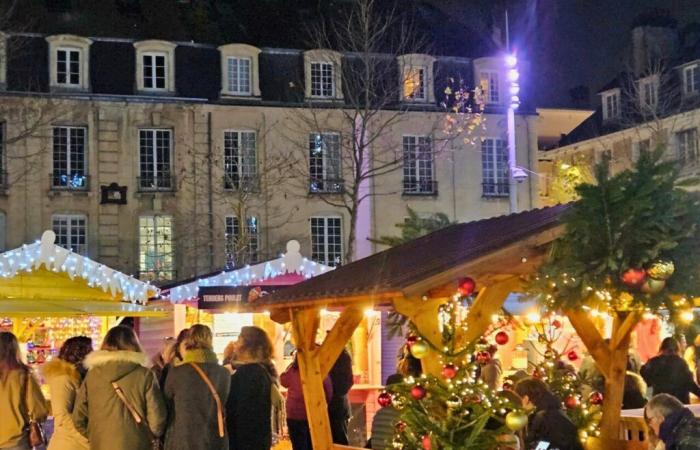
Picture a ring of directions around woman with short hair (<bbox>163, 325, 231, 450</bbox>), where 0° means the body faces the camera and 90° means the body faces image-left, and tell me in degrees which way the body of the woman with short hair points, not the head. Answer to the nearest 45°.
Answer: approximately 180°

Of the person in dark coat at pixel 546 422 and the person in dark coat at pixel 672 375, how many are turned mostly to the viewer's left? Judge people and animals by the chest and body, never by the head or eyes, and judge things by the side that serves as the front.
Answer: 1

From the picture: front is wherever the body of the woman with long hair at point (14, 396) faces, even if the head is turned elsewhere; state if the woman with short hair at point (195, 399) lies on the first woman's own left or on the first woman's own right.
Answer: on the first woman's own right

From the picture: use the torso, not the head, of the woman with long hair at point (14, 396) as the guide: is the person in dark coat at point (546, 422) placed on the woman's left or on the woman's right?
on the woman's right

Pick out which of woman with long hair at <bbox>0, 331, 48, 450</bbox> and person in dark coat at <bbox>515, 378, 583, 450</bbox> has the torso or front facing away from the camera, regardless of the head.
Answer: the woman with long hair

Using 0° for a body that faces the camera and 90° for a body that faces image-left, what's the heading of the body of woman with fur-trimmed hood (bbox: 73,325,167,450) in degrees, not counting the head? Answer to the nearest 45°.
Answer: approximately 180°

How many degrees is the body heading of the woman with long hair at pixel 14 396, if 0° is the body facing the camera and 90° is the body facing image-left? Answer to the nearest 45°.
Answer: approximately 180°

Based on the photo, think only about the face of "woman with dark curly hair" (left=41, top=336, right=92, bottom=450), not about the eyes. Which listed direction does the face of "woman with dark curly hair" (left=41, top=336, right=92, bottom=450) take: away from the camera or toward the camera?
away from the camera

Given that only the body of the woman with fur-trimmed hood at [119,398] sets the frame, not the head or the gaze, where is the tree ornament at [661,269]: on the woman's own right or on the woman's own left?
on the woman's own right

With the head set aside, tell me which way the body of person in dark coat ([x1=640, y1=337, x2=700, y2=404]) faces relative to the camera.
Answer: away from the camera
